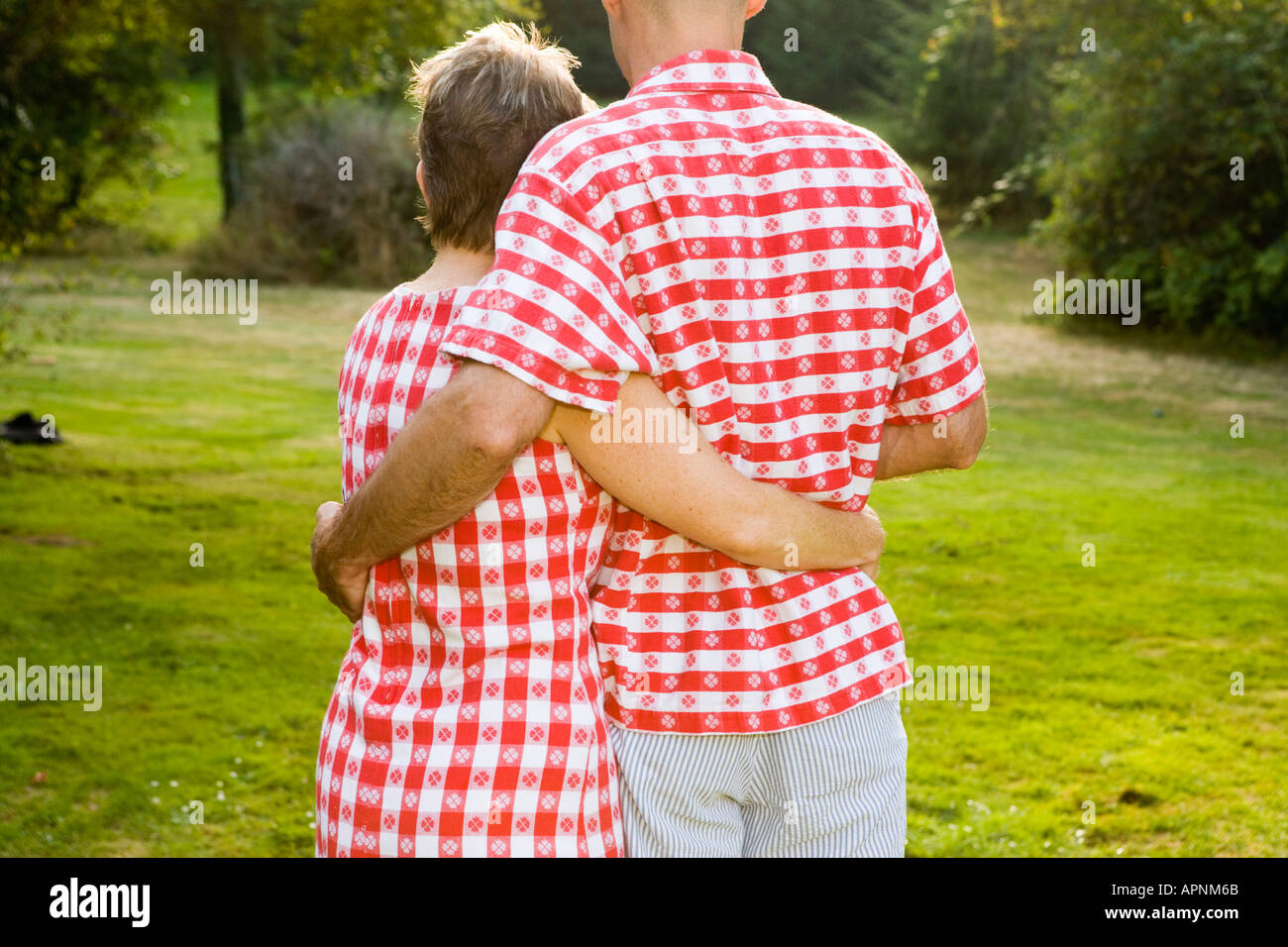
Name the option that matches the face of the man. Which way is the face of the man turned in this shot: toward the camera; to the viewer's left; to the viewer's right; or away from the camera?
away from the camera

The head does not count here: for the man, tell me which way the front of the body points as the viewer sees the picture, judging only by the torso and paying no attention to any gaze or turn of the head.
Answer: away from the camera

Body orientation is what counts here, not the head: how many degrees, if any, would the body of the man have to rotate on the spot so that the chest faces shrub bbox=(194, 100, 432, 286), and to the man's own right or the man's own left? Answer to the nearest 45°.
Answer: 0° — they already face it

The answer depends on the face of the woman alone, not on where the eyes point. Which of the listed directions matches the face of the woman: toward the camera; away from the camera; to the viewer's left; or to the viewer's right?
away from the camera
